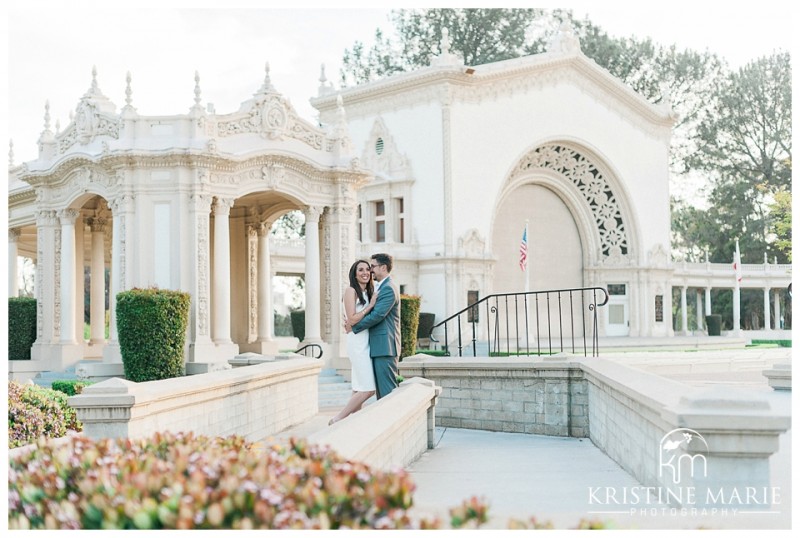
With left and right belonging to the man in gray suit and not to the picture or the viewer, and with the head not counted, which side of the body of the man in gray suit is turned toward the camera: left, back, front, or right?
left

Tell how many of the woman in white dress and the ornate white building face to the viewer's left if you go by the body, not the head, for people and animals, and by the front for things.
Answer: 0

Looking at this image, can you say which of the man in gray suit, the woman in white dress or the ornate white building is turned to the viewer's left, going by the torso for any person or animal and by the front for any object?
the man in gray suit

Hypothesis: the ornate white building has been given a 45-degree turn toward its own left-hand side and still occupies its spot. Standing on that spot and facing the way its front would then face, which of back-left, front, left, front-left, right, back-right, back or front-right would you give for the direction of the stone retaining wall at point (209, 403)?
right

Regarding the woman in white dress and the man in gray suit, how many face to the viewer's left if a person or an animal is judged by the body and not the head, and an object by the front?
1

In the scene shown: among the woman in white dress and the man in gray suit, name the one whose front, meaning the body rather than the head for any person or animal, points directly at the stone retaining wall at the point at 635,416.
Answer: the woman in white dress

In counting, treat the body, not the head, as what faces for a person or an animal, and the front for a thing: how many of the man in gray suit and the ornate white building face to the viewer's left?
1

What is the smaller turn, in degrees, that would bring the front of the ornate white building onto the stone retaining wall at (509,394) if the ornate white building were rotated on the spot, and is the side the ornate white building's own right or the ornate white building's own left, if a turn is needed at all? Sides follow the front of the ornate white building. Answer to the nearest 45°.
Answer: approximately 45° to the ornate white building's own right

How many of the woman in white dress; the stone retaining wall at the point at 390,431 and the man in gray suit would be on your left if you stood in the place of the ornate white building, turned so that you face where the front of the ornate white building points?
0

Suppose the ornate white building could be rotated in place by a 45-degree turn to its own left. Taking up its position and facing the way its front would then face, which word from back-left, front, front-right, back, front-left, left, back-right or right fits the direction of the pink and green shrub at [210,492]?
right

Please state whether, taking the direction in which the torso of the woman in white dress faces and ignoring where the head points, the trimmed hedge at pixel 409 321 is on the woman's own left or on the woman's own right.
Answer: on the woman's own left

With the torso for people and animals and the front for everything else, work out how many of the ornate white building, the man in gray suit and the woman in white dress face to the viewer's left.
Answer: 1

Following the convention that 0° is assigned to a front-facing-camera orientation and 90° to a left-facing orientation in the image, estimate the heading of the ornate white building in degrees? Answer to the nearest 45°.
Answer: approximately 315°

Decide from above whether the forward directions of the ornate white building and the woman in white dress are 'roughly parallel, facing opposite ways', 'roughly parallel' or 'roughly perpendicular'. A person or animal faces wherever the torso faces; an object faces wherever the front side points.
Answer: roughly parallel

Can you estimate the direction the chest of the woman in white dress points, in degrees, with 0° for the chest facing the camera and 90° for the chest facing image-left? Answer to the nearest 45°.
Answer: approximately 315°

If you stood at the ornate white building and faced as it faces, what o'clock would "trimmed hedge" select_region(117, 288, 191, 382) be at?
The trimmed hedge is roughly at 2 o'clock from the ornate white building.

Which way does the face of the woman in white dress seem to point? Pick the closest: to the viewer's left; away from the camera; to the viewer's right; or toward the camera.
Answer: toward the camera

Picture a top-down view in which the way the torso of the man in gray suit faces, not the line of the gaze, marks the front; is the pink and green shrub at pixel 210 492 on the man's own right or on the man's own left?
on the man's own left
